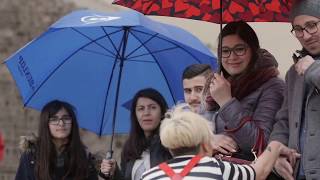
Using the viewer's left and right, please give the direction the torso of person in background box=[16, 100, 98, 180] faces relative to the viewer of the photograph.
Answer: facing the viewer

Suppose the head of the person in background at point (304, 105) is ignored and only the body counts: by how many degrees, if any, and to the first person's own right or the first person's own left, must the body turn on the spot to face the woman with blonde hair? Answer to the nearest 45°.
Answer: approximately 45° to the first person's own right

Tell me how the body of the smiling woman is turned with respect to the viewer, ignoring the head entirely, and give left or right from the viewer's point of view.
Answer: facing the viewer and to the left of the viewer

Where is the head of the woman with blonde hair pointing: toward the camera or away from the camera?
away from the camera

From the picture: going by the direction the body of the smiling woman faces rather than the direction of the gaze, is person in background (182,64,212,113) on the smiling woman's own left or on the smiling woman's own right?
on the smiling woman's own right

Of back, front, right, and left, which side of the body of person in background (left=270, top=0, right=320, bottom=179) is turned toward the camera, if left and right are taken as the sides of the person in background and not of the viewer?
front

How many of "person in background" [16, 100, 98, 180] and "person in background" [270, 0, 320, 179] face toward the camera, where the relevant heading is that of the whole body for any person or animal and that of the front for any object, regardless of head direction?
2
